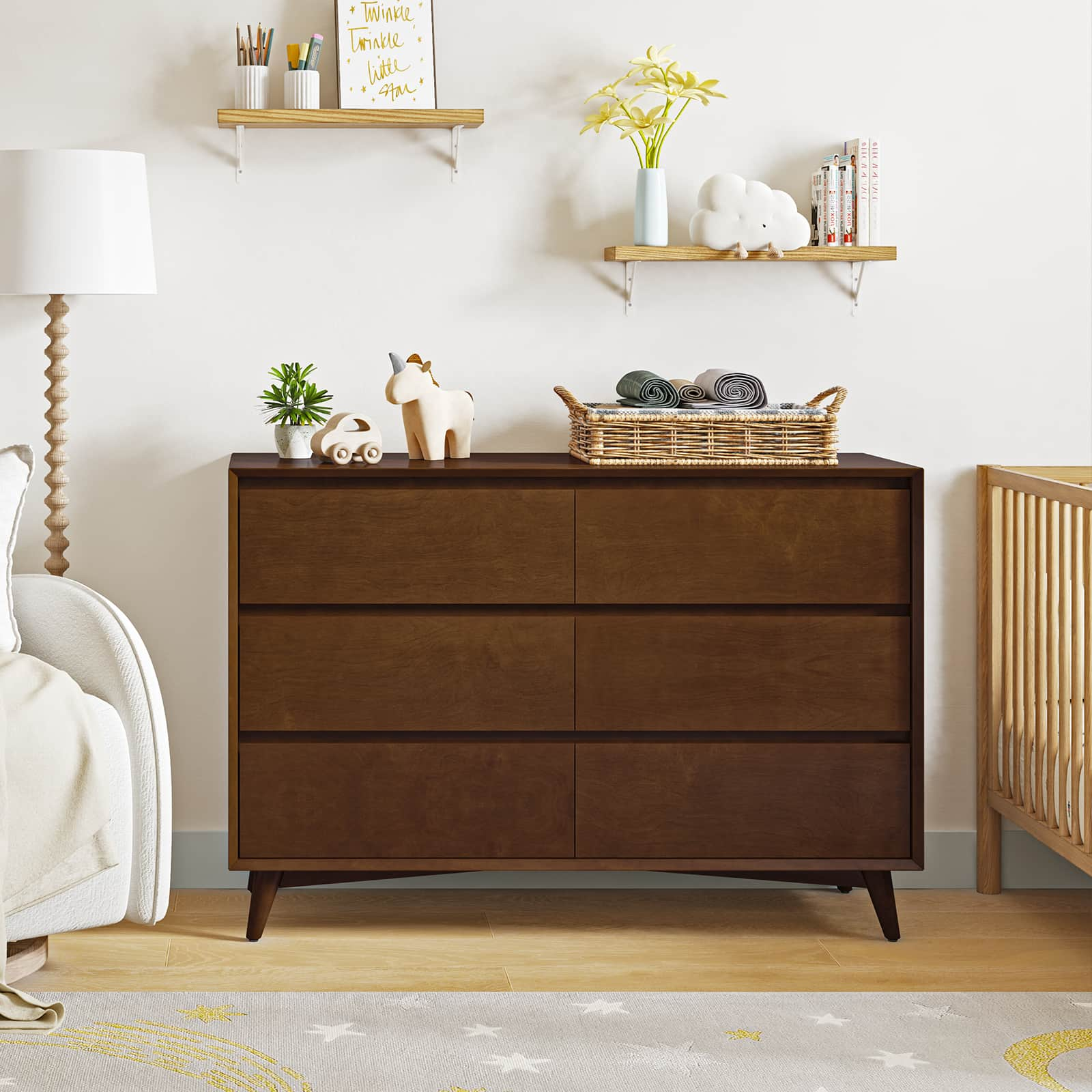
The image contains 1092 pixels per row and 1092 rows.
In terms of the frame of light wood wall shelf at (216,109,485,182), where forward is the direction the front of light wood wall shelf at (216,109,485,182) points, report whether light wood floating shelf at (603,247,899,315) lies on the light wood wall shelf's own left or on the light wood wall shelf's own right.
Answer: on the light wood wall shelf's own left

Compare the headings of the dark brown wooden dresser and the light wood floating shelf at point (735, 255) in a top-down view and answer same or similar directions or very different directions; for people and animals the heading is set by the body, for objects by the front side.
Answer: same or similar directions

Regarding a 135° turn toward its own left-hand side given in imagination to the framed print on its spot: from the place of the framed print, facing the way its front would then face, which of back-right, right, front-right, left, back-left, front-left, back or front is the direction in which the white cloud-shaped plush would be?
front-right

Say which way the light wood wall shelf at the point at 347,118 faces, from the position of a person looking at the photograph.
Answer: facing the viewer

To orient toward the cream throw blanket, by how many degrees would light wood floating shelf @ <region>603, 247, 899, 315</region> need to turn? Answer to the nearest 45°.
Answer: approximately 45° to its right

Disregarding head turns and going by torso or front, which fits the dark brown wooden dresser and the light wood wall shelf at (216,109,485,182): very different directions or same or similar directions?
same or similar directions

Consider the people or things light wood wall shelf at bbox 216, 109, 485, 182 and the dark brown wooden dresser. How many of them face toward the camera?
2

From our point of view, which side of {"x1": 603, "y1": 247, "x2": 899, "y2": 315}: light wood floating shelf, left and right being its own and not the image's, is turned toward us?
front

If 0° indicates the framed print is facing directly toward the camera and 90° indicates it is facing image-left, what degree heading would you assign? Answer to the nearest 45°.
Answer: approximately 0°

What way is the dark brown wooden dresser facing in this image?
toward the camera

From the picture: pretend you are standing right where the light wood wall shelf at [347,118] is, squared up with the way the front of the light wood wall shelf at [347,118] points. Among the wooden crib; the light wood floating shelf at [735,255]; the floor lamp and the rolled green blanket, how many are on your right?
1

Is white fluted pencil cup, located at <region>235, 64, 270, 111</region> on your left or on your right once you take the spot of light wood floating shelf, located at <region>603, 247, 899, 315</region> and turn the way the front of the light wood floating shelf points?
on your right
